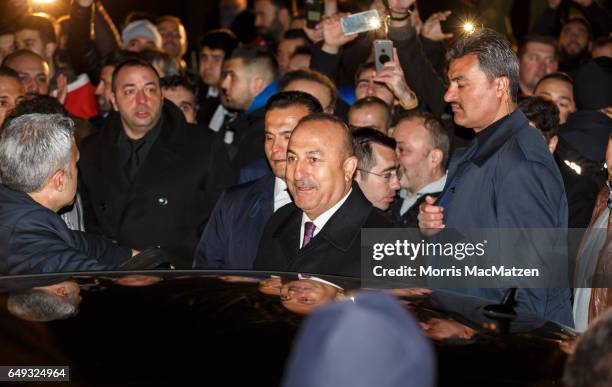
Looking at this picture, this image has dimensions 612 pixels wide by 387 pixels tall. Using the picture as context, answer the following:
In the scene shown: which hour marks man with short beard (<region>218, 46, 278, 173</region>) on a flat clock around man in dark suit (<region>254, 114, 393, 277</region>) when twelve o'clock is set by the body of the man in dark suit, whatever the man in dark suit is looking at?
The man with short beard is roughly at 4 o'clock from the man in dark suit.

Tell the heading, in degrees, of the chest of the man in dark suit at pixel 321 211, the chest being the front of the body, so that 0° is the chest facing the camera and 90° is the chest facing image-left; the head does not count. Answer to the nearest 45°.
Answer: approximately 45°

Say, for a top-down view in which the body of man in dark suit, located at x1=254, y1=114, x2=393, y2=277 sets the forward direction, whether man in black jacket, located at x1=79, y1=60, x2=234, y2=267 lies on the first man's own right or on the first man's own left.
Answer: on the first man's own right

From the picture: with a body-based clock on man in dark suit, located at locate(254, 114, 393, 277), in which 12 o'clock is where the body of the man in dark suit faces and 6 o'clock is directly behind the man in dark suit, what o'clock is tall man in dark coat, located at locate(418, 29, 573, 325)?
The tall man in dark coat is roughly at 8 o'clock from the man in dark suit.

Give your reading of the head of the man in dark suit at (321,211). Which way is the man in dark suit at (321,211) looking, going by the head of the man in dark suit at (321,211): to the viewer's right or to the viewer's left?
to the viewer's left

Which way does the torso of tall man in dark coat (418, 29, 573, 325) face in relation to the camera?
to the viewer's left

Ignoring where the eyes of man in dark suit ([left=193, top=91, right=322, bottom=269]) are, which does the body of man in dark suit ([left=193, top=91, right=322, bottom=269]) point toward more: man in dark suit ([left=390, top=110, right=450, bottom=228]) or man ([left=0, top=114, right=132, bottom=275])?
the man
